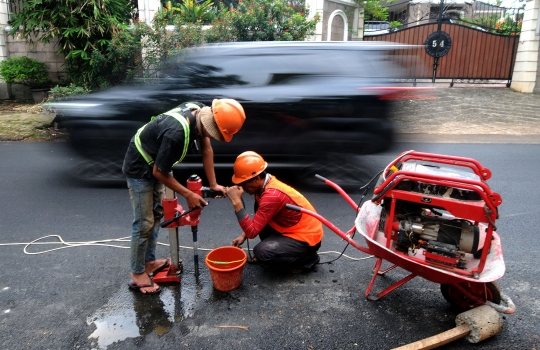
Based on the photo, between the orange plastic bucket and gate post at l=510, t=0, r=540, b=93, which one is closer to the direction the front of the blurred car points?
the orange plastic bucket

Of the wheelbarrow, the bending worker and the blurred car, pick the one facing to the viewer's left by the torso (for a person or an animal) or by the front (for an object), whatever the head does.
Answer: the blurred car

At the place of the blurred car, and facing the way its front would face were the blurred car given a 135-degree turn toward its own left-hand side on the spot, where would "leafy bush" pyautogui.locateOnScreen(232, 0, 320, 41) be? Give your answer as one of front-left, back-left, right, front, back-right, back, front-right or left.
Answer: back-left

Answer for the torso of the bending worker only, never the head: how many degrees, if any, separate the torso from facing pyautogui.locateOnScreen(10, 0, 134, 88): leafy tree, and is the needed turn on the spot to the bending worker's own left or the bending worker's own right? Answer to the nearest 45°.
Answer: approximately 90° to the bending worker's own left

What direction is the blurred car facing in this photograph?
to the viewer's left

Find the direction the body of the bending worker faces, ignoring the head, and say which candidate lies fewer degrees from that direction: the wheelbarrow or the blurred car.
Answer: the wheelbarrow

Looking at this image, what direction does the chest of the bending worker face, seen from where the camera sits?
to the viewer's right

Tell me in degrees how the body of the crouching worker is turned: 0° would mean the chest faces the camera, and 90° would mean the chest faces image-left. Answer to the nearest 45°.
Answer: approximately 90°

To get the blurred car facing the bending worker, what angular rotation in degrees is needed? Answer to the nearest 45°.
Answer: approximately 45° to its left

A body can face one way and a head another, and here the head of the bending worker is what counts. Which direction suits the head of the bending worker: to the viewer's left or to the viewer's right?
to the viewer's right

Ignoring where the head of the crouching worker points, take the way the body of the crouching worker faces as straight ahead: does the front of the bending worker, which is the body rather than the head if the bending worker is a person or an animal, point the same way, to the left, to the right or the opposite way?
the opposite way

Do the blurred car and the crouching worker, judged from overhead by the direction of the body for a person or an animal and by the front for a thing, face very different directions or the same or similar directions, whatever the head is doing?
same or similar directions

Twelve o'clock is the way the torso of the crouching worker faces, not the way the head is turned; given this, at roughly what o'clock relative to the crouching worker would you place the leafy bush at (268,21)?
The leafy bush is roughly at 3 o'clock from the crouching worker.

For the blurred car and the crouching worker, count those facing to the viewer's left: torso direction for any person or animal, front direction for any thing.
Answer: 2

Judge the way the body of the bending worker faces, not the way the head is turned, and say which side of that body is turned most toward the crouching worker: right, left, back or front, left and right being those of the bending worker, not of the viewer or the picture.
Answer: front

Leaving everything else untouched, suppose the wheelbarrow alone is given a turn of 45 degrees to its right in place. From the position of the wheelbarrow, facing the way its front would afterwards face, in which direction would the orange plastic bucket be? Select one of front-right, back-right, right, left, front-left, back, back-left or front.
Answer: right

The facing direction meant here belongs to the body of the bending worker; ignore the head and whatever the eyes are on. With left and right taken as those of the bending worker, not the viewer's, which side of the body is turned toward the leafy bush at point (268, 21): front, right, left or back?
left
